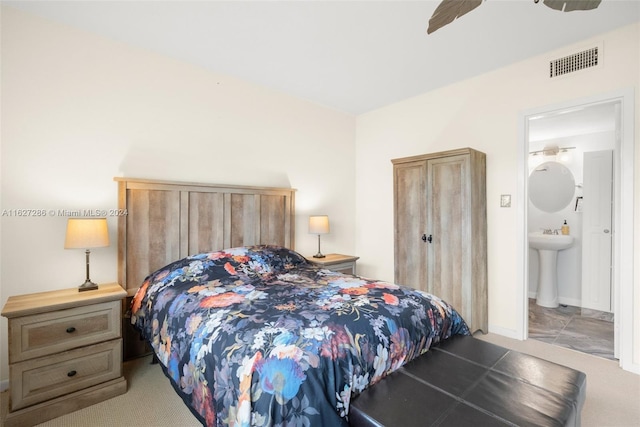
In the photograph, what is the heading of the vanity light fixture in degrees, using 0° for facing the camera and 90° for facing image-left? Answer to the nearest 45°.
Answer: approximately 0°

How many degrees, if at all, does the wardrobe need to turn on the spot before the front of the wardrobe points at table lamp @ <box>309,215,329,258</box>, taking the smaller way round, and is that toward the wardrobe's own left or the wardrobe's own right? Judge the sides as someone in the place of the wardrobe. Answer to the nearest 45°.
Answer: approximately 45° to the wardrobe's own right

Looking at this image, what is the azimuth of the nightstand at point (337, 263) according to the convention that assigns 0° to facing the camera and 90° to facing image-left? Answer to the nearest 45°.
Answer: approximately 315°

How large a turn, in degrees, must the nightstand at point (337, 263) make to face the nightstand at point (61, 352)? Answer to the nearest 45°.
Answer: approximately 90° to its right

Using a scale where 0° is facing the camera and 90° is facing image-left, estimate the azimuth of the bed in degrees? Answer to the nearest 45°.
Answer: approximately 315°

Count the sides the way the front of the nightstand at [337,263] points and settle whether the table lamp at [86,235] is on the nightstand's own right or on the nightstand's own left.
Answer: on the nightstand's own right

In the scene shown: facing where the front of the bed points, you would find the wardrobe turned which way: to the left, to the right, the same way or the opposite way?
to the right

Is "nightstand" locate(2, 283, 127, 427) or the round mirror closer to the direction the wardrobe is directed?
the nightstand
